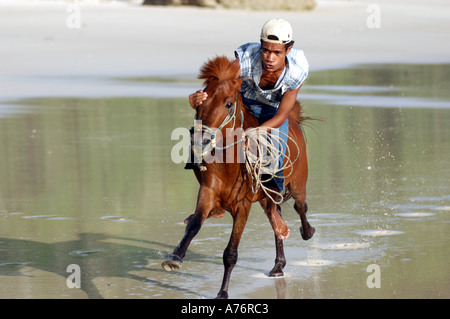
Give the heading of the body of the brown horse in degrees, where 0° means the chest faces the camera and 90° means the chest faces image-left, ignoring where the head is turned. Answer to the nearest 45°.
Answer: approximately 45°
